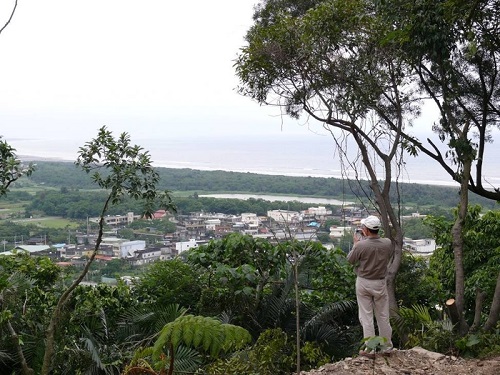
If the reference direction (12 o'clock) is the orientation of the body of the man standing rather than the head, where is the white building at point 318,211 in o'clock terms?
The white building is roughly at 1 o'clock from the man standing.

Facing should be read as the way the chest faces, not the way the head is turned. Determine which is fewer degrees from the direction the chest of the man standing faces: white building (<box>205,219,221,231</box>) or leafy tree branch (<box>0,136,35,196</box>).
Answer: the white building

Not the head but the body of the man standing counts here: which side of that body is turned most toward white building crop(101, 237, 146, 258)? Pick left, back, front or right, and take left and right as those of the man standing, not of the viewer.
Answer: front

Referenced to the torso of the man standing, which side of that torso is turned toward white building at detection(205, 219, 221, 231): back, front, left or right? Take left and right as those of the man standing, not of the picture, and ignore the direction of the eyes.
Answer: front

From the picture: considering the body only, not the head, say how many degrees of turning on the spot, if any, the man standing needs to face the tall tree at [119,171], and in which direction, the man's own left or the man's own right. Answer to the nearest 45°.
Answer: approximately 45° to the man's own left

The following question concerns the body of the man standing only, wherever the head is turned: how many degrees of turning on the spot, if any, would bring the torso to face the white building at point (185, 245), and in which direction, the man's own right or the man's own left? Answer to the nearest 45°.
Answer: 0° — they already face it

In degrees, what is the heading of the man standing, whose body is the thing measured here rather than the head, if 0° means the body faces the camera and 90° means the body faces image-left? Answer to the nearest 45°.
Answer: approximately 135°

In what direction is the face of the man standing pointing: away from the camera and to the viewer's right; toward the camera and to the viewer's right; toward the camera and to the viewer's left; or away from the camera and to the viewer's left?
away from the camera and to the viewer's left
